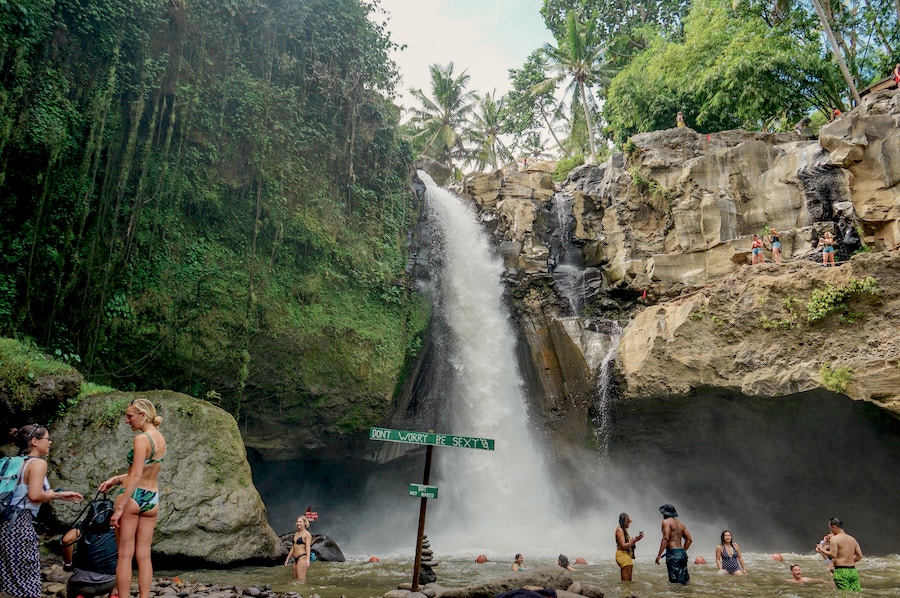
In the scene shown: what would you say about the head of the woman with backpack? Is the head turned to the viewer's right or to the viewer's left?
to the viewer's right

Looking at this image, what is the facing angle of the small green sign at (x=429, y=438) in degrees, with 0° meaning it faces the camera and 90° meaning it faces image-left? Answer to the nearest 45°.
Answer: approximately 0°

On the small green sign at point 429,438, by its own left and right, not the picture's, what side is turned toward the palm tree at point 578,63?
back

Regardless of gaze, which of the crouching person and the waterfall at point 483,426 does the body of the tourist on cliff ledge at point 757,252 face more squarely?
the crouching person

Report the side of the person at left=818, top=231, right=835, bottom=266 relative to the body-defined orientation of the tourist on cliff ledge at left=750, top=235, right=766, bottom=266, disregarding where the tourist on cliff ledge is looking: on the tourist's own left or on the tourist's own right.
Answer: on the tourist's own left

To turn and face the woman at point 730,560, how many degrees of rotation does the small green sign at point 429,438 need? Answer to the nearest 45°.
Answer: approximately 135° to its left

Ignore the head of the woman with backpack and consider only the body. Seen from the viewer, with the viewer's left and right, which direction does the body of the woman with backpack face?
facing to the right of the viewer
